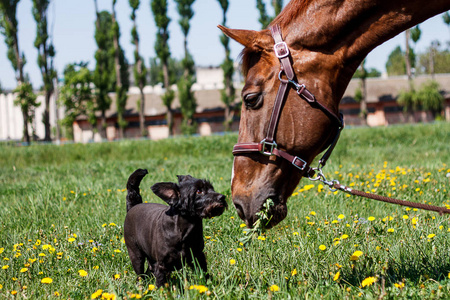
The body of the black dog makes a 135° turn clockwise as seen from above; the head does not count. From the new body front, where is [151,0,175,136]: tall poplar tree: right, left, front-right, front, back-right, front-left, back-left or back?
right

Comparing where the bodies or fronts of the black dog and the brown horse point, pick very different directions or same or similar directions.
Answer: very different directions

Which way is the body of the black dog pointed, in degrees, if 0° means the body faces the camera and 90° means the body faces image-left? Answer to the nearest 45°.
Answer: approximately 315°

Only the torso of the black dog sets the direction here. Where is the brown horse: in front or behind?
in front

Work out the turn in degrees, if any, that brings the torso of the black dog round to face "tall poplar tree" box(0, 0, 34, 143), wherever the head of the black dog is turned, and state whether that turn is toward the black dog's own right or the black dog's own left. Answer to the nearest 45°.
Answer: approximately 135° to the black dog's own left

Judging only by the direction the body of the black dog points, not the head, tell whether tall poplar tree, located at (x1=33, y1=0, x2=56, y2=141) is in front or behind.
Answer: behind

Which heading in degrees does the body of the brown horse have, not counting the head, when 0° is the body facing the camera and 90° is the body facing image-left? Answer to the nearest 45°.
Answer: approximately 90°

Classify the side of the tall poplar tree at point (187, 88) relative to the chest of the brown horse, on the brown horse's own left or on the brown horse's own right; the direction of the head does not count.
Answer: on the brown horse's own right

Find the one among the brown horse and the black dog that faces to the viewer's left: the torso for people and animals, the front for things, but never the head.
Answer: the brown horse

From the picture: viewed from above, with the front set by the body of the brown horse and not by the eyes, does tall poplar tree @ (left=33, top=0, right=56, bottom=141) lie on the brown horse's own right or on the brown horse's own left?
on the brown horse's own right

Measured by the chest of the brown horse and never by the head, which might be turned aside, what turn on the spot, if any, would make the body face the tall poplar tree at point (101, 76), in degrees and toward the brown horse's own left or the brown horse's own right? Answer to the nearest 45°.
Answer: approximately 45° to the brown horse's own right
